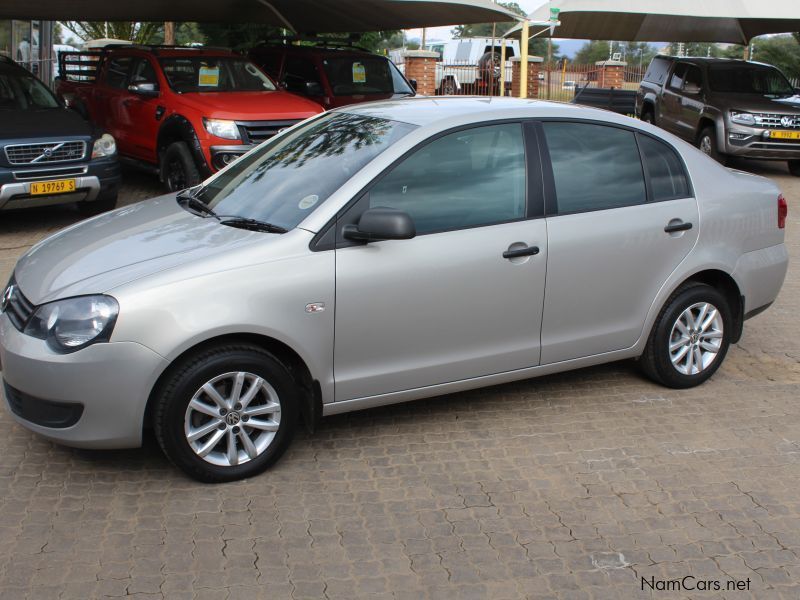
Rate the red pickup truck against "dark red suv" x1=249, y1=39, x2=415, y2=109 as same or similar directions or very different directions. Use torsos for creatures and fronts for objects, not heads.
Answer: same or similar directions

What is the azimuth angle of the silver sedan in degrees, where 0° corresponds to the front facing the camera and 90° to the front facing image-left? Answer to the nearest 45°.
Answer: approximately 45°

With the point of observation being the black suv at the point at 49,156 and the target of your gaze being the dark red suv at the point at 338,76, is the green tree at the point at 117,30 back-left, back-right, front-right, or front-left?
front-left

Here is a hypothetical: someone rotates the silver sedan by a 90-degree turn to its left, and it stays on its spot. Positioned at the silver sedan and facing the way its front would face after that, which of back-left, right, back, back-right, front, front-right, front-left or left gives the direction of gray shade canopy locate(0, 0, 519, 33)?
back-left

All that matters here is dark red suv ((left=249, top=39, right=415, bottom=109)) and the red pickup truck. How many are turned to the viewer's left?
0

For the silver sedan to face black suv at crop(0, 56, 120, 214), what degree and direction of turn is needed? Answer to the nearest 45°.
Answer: approximately 90° to its right

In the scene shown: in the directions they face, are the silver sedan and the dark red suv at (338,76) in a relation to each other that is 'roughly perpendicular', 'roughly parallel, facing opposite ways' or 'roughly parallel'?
roughly perpendicular

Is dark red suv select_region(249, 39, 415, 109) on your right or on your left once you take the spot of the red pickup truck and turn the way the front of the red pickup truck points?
on your left

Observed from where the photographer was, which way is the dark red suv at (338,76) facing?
facing the viewer and to the right of the viewer
